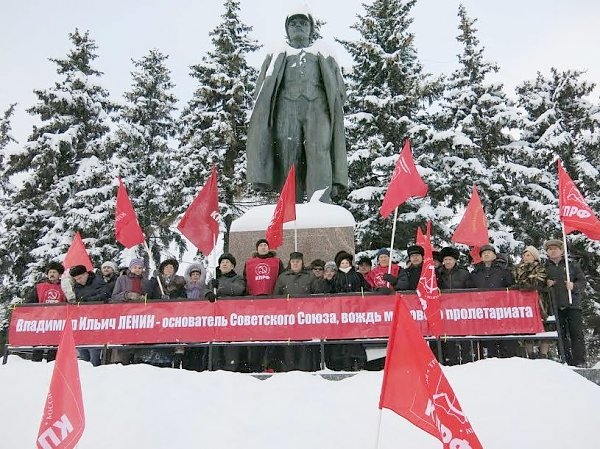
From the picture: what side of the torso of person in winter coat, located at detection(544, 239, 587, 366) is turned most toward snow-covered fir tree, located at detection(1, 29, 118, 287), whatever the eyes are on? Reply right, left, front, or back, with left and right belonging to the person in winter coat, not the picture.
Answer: right

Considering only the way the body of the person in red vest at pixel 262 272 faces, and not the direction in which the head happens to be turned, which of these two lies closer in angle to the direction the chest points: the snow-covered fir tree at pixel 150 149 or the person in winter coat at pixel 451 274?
the person in winter coat

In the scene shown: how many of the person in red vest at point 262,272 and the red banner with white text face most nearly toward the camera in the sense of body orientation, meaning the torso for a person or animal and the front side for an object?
2

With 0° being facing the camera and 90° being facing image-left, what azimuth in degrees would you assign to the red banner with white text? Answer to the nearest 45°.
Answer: approximately 0°

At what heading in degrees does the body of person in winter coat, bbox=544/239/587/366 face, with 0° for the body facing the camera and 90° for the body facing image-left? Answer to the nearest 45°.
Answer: approximately 45°
